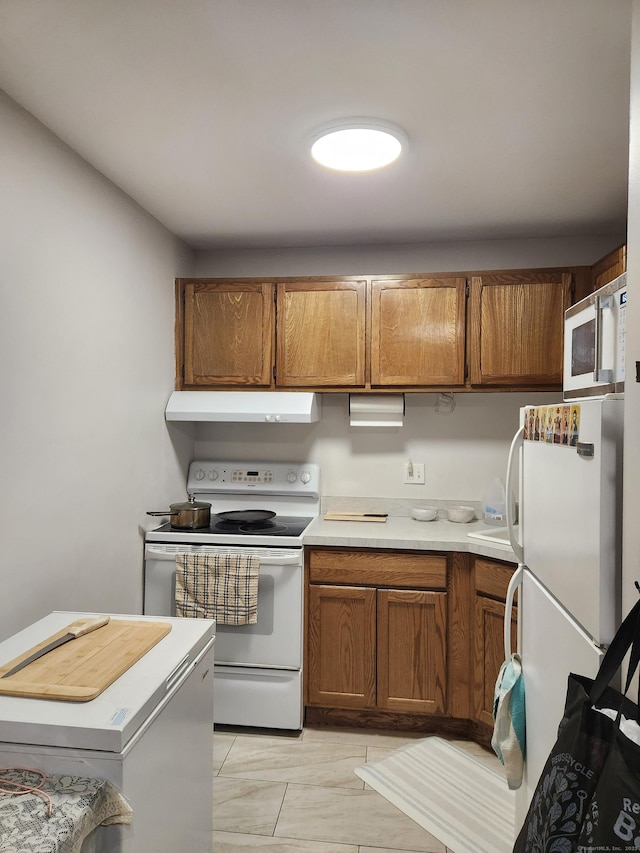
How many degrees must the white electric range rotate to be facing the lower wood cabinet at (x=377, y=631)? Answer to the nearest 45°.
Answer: approximately 90° to its left

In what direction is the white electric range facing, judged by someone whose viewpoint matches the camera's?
facing the viewer

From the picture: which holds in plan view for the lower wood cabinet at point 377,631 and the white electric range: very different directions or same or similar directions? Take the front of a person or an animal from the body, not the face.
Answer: same or similar directions

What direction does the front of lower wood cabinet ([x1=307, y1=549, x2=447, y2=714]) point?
toward the camera

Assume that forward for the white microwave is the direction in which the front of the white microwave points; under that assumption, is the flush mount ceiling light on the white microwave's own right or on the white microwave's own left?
on the white microwave's own right

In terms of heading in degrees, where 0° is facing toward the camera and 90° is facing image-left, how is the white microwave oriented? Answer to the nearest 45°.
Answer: approximately 45°

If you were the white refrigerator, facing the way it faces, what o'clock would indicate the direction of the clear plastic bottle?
The clear plastic bottle is roughly at 4 o'clock from the white refrigerator.

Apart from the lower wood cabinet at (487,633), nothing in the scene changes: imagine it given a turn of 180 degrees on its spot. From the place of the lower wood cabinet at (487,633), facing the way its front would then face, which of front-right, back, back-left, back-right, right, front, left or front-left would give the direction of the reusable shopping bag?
back-right

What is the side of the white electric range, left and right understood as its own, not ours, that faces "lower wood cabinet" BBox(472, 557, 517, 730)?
left

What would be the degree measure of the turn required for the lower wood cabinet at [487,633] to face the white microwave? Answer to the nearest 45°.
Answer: approximately 45° to its left

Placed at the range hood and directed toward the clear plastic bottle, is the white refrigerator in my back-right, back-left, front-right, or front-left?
front-right

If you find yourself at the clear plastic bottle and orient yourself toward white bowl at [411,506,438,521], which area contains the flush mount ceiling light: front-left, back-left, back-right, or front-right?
front-left

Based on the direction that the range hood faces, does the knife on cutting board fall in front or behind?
in front
